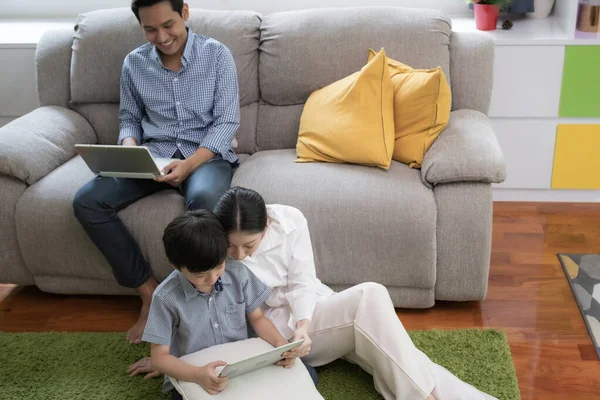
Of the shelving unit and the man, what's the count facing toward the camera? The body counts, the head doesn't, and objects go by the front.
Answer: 2

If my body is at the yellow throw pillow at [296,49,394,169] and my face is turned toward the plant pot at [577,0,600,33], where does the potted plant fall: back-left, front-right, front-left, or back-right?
front-left

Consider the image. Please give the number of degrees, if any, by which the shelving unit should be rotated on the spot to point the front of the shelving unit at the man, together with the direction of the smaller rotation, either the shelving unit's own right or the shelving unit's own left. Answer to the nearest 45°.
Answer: approximately 45° to the shelving unit's own right

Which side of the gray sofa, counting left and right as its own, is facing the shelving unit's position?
left

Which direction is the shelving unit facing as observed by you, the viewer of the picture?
facing the viewer

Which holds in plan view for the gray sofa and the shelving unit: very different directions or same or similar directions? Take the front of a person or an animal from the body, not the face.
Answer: same or similar directions

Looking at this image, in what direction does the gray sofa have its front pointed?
toward the camera

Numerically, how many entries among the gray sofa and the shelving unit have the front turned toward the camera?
2

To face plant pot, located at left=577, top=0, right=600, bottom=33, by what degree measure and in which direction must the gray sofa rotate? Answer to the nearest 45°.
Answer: approximately 135° to its left

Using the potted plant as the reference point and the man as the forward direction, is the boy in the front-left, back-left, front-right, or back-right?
front-left

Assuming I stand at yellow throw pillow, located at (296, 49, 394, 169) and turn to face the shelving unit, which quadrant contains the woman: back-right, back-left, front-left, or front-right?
back-right

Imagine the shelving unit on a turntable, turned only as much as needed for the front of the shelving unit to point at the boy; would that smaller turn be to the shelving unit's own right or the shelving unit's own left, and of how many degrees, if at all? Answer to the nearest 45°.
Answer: approximately 45° to the shelving unit's own right

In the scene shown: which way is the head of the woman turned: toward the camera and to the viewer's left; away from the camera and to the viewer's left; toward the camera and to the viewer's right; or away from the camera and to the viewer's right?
toward the camera and to the viewer's left

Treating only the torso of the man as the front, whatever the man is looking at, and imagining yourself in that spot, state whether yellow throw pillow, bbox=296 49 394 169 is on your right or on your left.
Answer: on your left

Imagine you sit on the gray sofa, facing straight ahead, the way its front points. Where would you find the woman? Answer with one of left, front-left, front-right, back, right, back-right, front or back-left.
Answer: front
